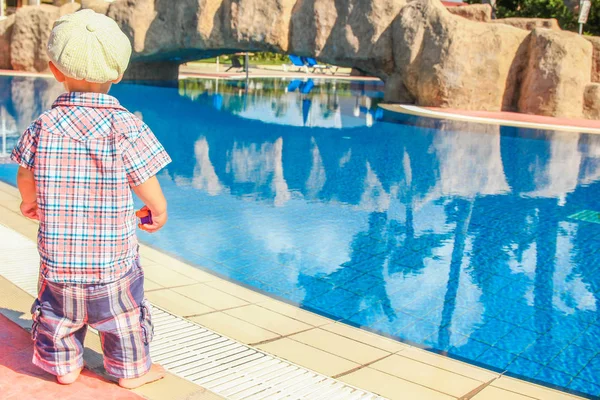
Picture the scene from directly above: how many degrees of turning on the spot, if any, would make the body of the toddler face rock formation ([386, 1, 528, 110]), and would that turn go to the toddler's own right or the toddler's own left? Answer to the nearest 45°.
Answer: approximately 45° to the toddler's own right

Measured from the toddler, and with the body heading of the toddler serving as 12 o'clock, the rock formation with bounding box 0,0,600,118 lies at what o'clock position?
The rock formation is roughly at 1 o'clock from the toddler.

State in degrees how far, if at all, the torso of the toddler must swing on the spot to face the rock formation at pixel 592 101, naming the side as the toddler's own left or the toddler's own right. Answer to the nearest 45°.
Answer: approximately 45° to the toddler's own right

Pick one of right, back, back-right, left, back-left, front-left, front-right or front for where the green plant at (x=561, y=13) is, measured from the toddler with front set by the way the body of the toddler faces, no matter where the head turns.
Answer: front-right

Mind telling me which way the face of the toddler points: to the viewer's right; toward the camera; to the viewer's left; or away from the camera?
away from the camera

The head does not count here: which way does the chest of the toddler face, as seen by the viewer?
away from the camera

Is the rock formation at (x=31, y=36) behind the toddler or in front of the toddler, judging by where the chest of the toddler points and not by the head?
in front

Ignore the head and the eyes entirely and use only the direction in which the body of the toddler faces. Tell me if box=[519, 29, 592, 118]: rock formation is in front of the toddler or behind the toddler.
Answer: in front
